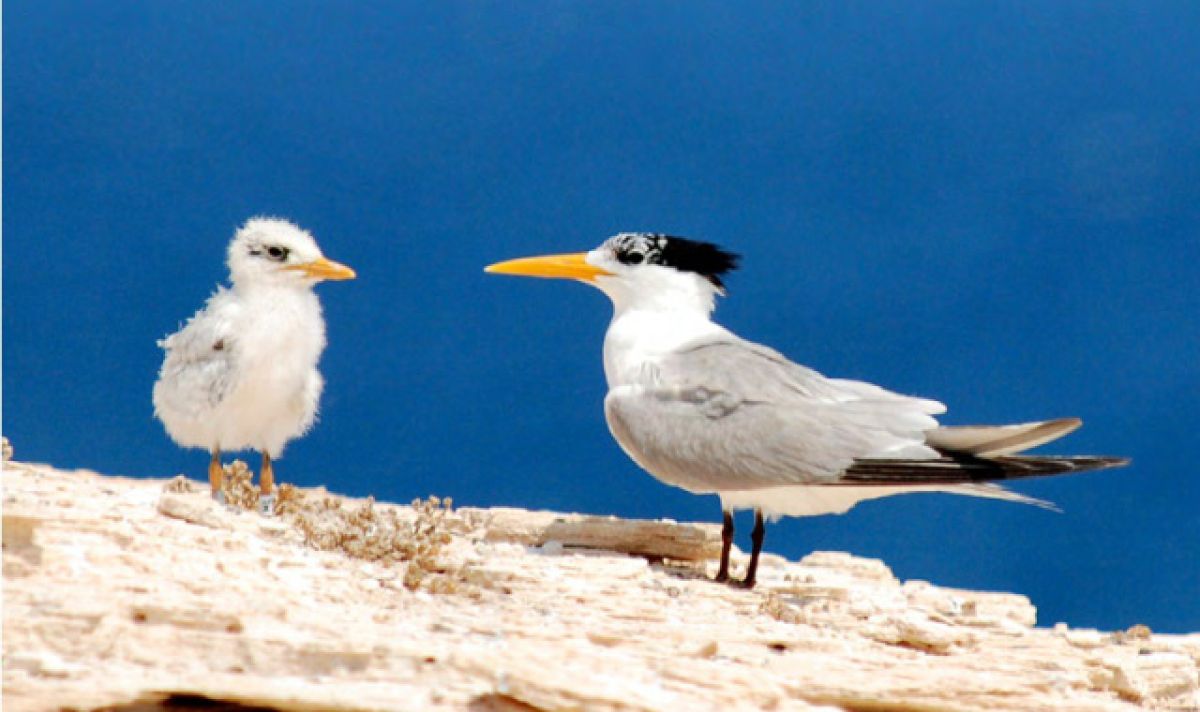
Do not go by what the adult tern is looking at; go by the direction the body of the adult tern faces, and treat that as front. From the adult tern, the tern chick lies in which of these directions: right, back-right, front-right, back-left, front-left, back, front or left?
front

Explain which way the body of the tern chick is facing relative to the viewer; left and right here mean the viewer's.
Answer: facing the viewer and to the right of the viewer

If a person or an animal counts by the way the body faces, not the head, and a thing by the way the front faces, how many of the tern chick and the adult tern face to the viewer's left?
1

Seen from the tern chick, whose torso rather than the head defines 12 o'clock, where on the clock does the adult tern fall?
The adult tern is roughly at 11 o'clock from the tern chick.

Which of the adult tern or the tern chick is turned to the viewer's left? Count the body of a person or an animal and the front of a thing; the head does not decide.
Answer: the adult tern

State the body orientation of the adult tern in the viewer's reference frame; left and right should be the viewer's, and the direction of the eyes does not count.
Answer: facing to the left of the viewer

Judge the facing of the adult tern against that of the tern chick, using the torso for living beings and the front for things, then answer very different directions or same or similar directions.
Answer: very different directions
